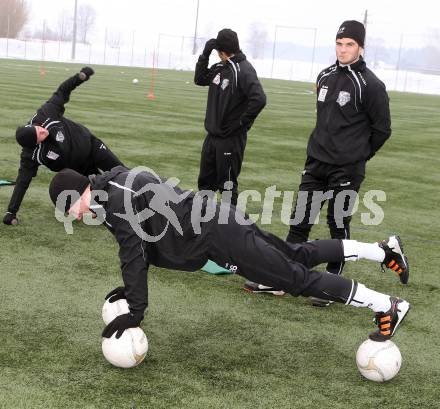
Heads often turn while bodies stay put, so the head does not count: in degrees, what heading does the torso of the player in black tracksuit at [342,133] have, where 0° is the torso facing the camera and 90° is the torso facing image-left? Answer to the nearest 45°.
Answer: approximately 45°

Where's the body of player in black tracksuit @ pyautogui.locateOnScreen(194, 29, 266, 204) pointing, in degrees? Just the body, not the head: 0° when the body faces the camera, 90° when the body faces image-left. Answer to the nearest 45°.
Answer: approximately 45°

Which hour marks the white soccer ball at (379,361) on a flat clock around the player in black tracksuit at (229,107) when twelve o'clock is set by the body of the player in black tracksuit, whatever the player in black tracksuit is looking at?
The white soccer ball is roughly at 10 o'clock from the player in black tracksuit.

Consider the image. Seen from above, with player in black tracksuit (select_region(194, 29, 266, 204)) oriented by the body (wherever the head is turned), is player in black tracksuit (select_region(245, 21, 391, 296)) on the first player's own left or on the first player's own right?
on the first player's own left

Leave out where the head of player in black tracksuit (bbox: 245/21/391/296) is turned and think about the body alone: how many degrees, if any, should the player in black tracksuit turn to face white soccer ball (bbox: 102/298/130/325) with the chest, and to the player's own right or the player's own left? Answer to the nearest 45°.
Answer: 0° — they already face it
